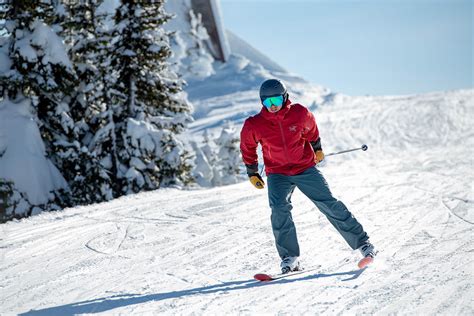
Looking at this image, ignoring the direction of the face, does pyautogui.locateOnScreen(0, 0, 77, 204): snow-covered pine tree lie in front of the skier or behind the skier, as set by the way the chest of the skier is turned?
behind

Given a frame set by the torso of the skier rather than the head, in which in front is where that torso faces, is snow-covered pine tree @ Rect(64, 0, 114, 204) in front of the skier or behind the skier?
behind

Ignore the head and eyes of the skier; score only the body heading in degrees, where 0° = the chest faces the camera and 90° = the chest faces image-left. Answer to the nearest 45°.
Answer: approximately 0°

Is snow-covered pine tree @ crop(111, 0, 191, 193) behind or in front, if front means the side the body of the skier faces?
behind
